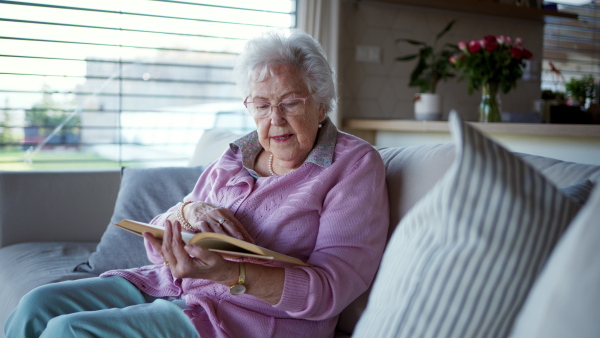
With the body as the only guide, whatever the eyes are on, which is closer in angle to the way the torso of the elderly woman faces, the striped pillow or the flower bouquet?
the striped pillow

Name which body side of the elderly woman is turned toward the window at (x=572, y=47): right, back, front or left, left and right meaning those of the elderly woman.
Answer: back

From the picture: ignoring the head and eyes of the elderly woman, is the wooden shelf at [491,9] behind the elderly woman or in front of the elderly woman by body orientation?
behind

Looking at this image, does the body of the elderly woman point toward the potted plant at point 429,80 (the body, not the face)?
no

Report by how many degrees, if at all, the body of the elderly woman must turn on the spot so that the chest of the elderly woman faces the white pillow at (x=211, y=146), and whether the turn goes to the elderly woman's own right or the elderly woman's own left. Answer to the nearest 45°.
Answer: approximately 135° to the elderly woman's own right

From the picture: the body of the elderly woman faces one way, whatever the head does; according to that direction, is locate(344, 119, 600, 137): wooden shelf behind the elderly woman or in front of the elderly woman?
behind

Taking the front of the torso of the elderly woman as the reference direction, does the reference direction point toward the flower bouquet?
no

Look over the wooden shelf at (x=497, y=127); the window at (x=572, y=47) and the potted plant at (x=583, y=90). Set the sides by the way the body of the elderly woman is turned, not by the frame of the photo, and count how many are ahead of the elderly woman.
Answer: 0

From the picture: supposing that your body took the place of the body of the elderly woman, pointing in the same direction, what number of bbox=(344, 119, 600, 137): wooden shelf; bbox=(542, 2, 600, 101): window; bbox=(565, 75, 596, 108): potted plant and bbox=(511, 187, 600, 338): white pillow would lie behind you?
3

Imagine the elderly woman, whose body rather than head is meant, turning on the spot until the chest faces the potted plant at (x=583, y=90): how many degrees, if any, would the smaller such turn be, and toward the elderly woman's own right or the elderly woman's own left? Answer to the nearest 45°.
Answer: approximately 180°

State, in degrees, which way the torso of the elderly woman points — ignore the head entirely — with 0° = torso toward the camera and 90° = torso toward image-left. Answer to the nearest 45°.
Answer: approximately 45°

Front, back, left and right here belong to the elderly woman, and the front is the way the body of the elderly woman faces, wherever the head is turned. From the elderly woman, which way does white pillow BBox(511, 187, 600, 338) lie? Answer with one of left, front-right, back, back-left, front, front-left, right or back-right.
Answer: front-left

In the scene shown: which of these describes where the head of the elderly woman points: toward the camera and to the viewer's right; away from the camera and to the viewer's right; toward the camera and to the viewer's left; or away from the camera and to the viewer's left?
toward the camera and to the viewer's left
